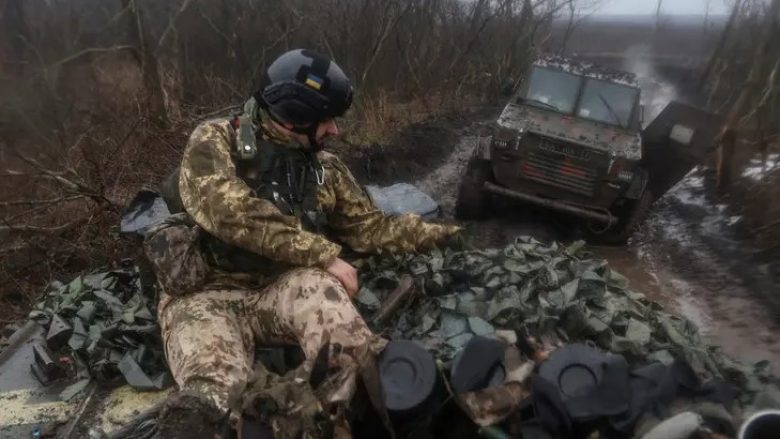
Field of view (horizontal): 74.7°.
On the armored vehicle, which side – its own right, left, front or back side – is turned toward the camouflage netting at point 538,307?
front

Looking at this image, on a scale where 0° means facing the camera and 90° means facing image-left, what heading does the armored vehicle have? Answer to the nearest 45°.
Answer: approximately 0°

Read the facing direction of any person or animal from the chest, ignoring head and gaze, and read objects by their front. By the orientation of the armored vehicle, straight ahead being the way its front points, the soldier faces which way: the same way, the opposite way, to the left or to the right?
to the left

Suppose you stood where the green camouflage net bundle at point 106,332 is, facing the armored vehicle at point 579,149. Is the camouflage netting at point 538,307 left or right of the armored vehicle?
right

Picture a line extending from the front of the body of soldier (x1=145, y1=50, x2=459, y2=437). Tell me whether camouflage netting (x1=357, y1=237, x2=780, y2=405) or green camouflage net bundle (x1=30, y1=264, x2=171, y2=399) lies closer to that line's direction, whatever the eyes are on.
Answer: the camouflage netting

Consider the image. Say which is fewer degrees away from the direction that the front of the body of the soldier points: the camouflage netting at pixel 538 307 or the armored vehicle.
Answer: the camouflage netting

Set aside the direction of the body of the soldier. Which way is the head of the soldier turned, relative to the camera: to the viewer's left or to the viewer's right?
to the viewer's right

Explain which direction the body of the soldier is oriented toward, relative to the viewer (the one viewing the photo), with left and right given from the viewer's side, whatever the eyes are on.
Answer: facing the viewer and to the right of the viewer

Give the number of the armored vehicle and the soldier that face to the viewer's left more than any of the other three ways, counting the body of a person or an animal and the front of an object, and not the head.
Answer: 0

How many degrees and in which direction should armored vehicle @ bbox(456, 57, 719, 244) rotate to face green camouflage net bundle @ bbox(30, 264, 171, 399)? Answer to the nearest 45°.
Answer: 0° — it already faces it

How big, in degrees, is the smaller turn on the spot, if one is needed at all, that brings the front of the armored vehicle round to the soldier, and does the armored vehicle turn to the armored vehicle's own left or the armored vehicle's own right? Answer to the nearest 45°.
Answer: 0° — it already faces them
